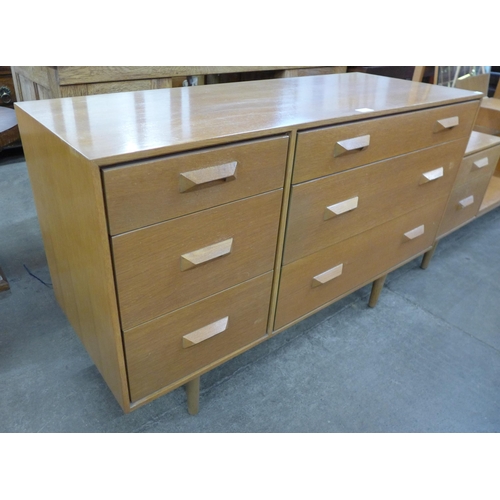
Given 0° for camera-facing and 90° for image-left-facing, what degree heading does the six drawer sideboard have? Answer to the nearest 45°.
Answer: approximately 315°

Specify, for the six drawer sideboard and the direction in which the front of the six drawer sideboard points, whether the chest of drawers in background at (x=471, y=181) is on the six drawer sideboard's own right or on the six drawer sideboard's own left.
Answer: on the six drawer sideboard's own left
